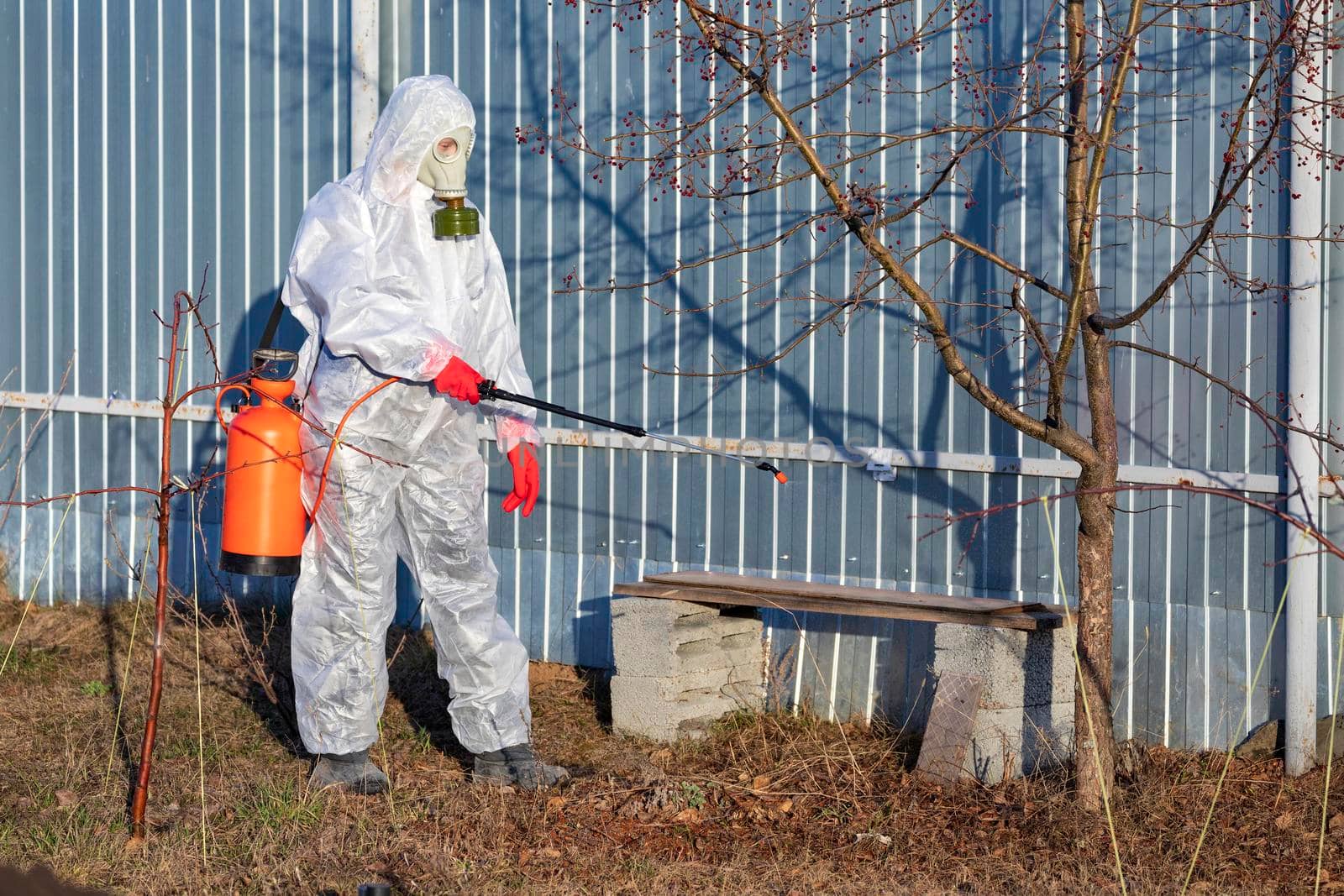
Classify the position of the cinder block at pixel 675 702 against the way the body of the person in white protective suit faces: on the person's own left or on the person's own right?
on the person's own left

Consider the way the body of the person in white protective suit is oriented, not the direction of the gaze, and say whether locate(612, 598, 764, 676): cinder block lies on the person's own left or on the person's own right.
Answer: on the person's own left

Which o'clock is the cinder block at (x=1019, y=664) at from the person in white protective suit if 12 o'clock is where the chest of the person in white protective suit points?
The cinder block is roughly at 11 o'clock from the person in white protective suit.

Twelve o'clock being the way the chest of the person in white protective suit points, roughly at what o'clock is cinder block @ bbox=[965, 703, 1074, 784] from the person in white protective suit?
The cinder block is roughly at 11 o'clock from the person in white protective suit.

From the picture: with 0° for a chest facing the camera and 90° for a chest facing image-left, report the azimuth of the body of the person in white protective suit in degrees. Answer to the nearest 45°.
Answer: approximately 315°

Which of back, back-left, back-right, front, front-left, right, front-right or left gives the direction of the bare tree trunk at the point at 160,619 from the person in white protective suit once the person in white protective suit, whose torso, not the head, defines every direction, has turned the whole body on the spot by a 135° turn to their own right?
front-left
